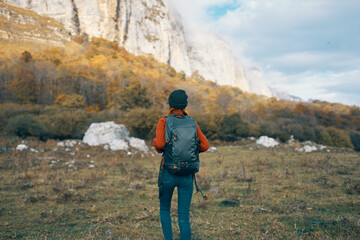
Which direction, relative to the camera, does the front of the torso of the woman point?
away from the camera

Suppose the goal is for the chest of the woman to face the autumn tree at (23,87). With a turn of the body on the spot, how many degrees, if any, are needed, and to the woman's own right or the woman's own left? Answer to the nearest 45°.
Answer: approximately 45° to the woman's own left

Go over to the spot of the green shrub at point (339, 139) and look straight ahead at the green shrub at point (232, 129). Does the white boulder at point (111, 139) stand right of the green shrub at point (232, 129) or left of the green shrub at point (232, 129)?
left

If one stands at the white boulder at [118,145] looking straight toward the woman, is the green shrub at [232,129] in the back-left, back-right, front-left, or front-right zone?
back-left

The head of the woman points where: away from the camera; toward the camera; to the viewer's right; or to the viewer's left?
away from the camera

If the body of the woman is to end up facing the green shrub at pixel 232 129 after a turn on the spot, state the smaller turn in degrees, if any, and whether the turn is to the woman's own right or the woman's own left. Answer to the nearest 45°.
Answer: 0° — they already face it
